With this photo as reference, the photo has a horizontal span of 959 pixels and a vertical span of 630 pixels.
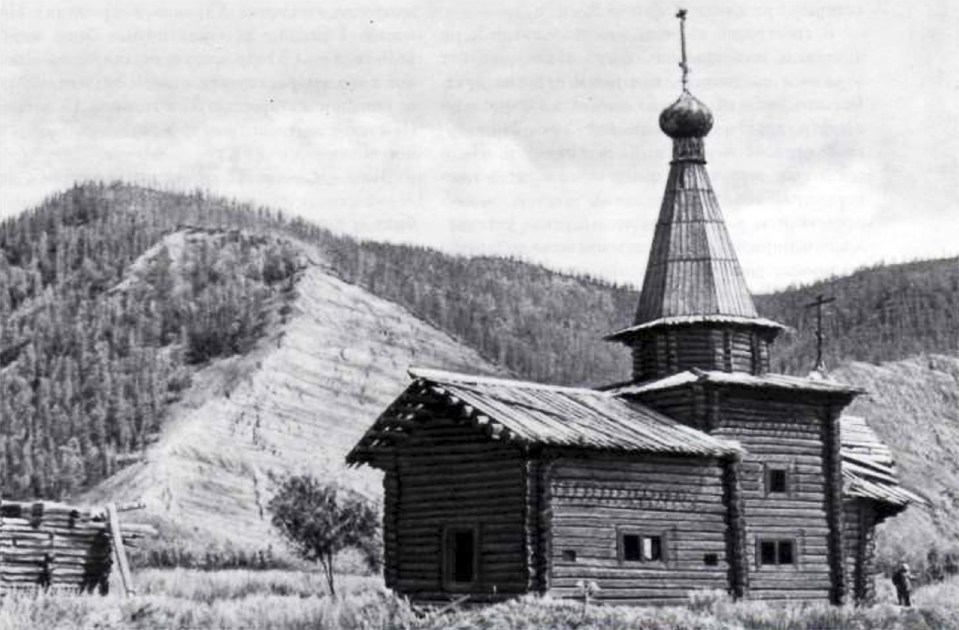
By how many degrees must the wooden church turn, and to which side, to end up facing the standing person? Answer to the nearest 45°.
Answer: approximately 180°

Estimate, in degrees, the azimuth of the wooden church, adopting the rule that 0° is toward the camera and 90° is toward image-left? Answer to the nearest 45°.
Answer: approximately 45°

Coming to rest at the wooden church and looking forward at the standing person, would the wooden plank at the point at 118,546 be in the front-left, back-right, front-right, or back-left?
back-left

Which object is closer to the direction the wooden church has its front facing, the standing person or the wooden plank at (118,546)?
the wooden plank

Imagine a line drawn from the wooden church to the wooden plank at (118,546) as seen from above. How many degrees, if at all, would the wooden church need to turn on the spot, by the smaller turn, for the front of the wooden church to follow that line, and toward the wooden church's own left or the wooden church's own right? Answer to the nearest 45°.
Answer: approximately 45° to the wooden church's own right
